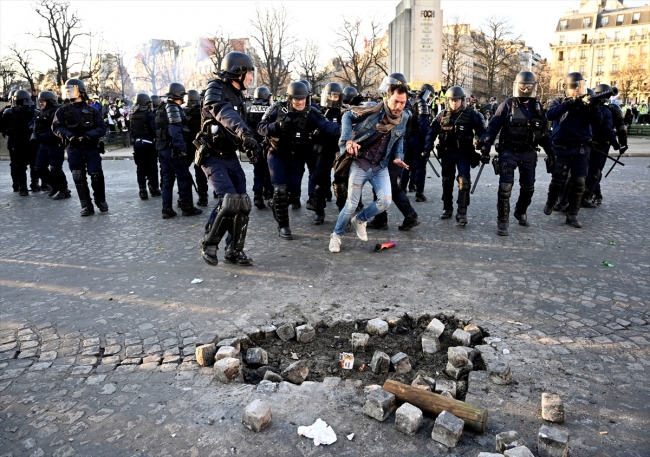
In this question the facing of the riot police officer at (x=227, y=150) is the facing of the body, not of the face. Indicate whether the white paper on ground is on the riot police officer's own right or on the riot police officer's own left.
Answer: on the riot police officer's own right

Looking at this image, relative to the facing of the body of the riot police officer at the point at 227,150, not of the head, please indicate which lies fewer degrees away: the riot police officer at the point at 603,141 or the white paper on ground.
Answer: the riot police officer

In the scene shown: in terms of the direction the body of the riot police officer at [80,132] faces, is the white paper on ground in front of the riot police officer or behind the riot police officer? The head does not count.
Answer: in front

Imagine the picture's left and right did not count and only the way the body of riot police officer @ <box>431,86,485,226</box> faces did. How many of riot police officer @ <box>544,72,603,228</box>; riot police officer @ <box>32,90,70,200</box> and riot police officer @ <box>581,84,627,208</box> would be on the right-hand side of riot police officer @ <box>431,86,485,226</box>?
1

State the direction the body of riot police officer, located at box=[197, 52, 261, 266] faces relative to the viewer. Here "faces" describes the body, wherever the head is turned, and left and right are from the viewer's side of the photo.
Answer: facing to the right of the viewer

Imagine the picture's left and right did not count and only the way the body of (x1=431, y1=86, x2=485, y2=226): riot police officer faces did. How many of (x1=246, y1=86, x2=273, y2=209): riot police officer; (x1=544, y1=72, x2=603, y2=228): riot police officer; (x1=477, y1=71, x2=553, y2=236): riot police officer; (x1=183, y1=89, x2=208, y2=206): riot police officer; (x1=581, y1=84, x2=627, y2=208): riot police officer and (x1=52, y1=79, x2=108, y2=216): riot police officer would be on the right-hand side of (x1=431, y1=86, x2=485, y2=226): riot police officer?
3

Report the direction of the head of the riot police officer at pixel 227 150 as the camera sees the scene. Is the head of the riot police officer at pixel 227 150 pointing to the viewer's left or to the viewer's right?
to the viewer's right

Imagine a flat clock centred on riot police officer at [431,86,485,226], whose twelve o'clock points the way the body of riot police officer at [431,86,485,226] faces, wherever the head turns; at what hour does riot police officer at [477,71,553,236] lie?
riot police officer at [477,71,553,236] is roughly at 10 o'clock from riot police officer at [431,86,485,226].

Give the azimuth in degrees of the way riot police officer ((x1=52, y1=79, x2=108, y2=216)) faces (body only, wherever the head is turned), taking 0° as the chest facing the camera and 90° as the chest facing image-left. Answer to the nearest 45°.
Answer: approximately 0°

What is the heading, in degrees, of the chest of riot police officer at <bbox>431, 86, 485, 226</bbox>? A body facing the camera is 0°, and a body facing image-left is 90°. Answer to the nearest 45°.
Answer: approximately 0°
